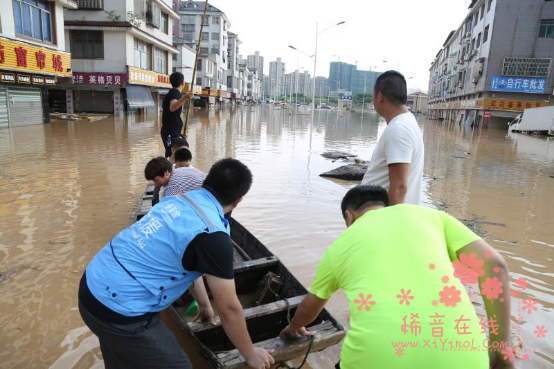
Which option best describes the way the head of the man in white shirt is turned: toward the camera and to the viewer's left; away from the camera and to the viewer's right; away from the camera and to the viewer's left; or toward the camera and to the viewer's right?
away from the camera and to the viewer's left

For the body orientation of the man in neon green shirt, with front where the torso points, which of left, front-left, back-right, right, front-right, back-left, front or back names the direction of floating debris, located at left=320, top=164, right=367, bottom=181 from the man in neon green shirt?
front-right

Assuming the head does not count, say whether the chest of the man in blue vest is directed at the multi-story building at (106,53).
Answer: no

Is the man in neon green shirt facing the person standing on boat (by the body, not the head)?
yes

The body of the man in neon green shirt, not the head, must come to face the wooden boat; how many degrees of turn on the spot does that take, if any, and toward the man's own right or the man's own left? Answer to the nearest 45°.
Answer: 0° — they already face it

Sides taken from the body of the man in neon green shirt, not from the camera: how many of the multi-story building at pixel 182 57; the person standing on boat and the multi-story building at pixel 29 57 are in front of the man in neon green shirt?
3

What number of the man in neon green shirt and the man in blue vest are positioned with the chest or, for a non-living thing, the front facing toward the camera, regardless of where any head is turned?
0

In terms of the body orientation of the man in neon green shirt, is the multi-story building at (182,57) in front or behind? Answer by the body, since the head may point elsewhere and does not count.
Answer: in front

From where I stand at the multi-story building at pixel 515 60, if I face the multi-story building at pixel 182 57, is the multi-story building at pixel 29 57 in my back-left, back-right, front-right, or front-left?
front-left

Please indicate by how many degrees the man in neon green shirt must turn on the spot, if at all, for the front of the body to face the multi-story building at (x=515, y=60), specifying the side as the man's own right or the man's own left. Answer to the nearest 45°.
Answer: approximately 45° to the man's own right

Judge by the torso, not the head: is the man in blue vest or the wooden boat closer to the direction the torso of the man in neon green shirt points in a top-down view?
the wooden boat

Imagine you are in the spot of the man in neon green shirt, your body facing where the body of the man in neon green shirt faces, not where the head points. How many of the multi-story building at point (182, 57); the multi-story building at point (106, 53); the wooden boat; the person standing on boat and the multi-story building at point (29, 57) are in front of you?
5

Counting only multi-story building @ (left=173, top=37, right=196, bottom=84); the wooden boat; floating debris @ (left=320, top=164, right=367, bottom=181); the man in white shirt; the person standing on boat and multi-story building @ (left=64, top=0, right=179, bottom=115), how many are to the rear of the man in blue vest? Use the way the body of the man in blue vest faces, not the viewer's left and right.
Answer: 0

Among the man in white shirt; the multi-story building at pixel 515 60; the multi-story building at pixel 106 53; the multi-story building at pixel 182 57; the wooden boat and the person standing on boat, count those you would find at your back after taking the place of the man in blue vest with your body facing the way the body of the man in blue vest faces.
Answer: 0

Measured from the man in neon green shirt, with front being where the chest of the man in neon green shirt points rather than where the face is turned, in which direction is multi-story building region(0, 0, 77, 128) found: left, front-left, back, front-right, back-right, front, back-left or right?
front

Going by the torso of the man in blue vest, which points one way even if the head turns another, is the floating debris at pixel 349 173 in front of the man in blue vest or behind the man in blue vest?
in front

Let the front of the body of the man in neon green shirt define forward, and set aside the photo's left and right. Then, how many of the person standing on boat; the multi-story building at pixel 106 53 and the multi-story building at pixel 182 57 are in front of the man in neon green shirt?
3

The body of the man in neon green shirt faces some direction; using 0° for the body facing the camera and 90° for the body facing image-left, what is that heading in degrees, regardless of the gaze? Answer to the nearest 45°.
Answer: approximately 135°

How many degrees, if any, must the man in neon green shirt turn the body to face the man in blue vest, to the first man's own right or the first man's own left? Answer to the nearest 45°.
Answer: approximately 45° to the first man's own left

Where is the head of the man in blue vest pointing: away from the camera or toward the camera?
away from the camera

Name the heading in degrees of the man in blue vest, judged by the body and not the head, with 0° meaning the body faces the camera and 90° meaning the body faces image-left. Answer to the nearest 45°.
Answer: approximately 225°
